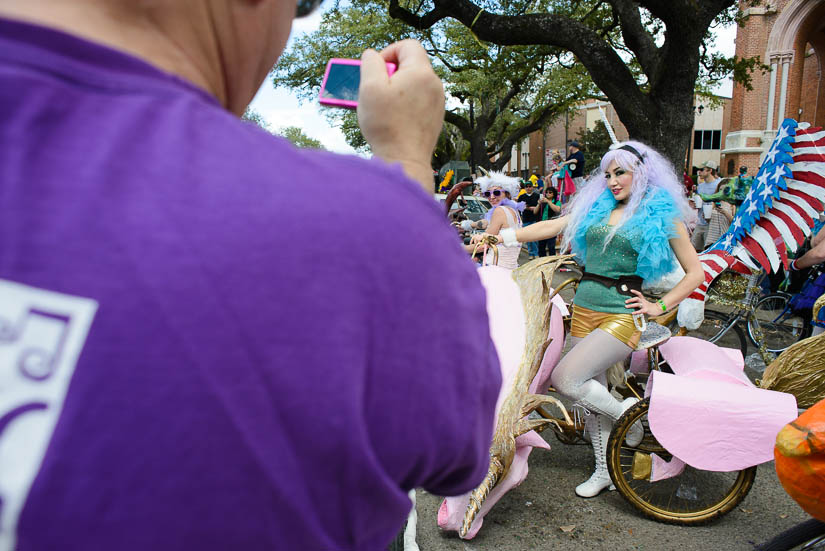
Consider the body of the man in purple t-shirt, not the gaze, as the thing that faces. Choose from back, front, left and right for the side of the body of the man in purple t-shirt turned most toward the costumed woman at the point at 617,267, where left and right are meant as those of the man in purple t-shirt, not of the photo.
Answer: front

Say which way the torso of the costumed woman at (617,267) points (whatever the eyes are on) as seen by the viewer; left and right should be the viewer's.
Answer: facing the viewer and to the left of the viewer

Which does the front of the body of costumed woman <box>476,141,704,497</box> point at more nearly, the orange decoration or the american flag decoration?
the orange decoration

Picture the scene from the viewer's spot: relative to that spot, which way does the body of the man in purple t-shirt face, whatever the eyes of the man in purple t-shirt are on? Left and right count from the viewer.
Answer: facing away from the viewer and to the right of the viewer

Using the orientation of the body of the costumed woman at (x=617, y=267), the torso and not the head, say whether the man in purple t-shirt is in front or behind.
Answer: in front

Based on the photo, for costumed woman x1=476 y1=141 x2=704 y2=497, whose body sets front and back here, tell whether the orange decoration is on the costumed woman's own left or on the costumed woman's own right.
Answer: on the costumed woman's own left

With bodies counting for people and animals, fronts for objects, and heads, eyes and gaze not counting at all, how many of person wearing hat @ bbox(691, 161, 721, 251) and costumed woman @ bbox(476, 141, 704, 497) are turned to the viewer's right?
0

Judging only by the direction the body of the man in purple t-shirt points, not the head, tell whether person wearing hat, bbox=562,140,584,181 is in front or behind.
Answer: in front

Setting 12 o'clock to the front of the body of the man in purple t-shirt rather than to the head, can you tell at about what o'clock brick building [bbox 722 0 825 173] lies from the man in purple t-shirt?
The brick building is roughly at 12 o'clock from the man in purple t-shirt.

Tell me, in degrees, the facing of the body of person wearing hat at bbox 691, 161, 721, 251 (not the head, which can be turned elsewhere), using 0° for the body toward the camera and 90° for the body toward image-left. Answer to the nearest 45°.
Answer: approximately 45°

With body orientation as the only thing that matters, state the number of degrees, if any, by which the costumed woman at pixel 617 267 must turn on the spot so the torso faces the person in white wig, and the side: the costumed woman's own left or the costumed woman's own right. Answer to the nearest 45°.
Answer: approximately 90° to the costumed woman's own right

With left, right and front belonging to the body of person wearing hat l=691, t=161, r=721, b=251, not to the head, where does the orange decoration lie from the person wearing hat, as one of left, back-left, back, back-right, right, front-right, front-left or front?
front-left

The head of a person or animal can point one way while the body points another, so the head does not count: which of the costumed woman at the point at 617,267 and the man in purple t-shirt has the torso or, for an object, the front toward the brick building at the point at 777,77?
the man in purple t-shirt
